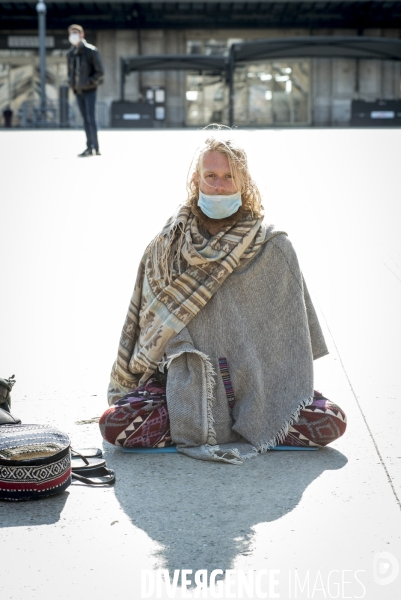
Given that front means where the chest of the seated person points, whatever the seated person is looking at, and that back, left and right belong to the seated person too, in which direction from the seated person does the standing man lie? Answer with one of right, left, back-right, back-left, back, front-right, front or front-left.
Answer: back

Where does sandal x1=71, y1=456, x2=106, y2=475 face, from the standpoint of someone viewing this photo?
facing to the right of the viewer

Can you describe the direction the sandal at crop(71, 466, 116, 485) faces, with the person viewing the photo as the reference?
facing to the right of the viewer

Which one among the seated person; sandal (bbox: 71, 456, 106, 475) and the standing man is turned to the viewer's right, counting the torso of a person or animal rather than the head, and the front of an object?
the sandal

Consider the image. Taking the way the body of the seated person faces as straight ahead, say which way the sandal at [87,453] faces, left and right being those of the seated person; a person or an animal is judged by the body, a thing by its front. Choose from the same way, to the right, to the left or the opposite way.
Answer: to the left

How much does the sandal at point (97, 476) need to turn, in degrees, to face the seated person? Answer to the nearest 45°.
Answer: approximately 45° to its left

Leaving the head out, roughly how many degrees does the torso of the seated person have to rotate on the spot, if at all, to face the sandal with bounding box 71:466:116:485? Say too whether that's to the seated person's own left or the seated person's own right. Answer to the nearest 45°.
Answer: approximately 45° to the seated person's own right
